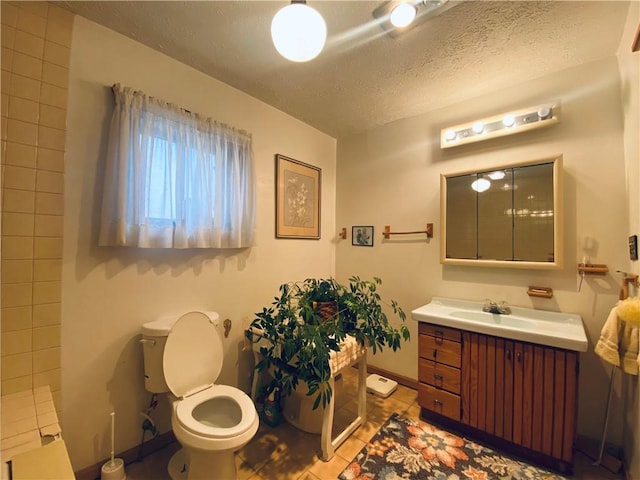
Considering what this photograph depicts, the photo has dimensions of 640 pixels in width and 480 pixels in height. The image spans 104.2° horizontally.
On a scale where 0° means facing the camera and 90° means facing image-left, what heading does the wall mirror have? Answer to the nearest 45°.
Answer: approximately 45°

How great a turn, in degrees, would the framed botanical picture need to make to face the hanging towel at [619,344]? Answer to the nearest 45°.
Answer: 0° — it already faces it

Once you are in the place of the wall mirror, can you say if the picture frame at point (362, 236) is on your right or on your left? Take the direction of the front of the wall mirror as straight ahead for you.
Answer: on your right

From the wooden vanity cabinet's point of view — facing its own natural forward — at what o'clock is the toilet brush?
The toilet brush is roughly at 12 o'clock from the wooden vanity cabinet.

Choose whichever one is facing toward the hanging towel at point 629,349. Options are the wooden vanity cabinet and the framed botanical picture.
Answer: the framed botanical picture

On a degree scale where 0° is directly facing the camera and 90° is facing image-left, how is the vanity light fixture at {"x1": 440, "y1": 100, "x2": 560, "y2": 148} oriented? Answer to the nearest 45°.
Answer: approximately 45°

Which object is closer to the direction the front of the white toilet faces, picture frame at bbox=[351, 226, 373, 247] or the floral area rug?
the floral area rug

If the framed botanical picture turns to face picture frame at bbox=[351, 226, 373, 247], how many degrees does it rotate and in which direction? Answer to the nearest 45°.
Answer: approximately 45° to its left
